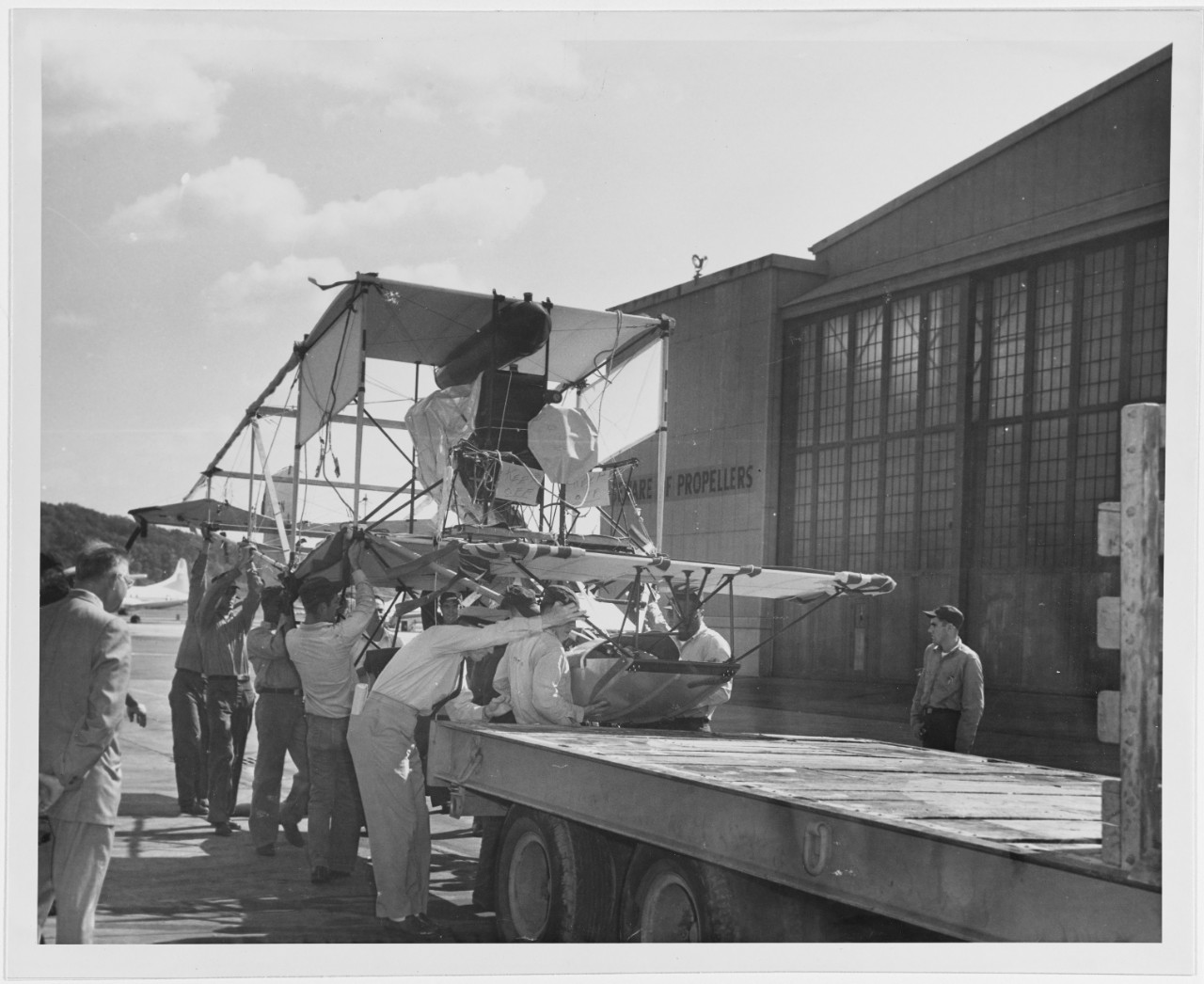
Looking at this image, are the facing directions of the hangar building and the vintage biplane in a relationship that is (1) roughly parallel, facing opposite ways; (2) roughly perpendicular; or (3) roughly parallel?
roughly perpendicular

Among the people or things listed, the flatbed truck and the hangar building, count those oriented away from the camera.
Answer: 0

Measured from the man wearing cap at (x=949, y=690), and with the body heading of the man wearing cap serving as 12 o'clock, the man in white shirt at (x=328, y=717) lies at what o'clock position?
The man in white shirt is roughly at 1 o'clock from the man wearing cap.

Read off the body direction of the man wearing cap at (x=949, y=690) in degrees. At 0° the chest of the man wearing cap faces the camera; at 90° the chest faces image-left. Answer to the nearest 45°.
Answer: approximately 45°

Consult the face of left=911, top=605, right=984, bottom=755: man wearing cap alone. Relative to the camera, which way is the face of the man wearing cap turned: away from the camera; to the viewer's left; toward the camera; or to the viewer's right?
to the viewer's left

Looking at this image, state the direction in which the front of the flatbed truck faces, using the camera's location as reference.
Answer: facing the viewer and to the right of the viewer

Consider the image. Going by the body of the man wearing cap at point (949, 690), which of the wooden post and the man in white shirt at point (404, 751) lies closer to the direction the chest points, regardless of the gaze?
the man in white shirt

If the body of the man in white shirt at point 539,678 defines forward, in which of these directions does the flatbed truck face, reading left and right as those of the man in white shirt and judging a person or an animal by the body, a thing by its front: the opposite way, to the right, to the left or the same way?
to the right

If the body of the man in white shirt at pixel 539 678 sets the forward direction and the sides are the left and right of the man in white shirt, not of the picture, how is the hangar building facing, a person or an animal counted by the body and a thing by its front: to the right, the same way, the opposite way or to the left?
the opposite way

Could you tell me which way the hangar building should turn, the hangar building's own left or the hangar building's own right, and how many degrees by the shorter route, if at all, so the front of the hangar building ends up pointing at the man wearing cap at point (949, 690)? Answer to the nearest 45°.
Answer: approximately 45° to the hangar building's own left

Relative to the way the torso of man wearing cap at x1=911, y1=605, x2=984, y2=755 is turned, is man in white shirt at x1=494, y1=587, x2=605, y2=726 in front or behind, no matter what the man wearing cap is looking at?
in front

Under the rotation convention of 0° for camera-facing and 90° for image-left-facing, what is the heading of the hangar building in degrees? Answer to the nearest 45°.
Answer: approximately 45°
